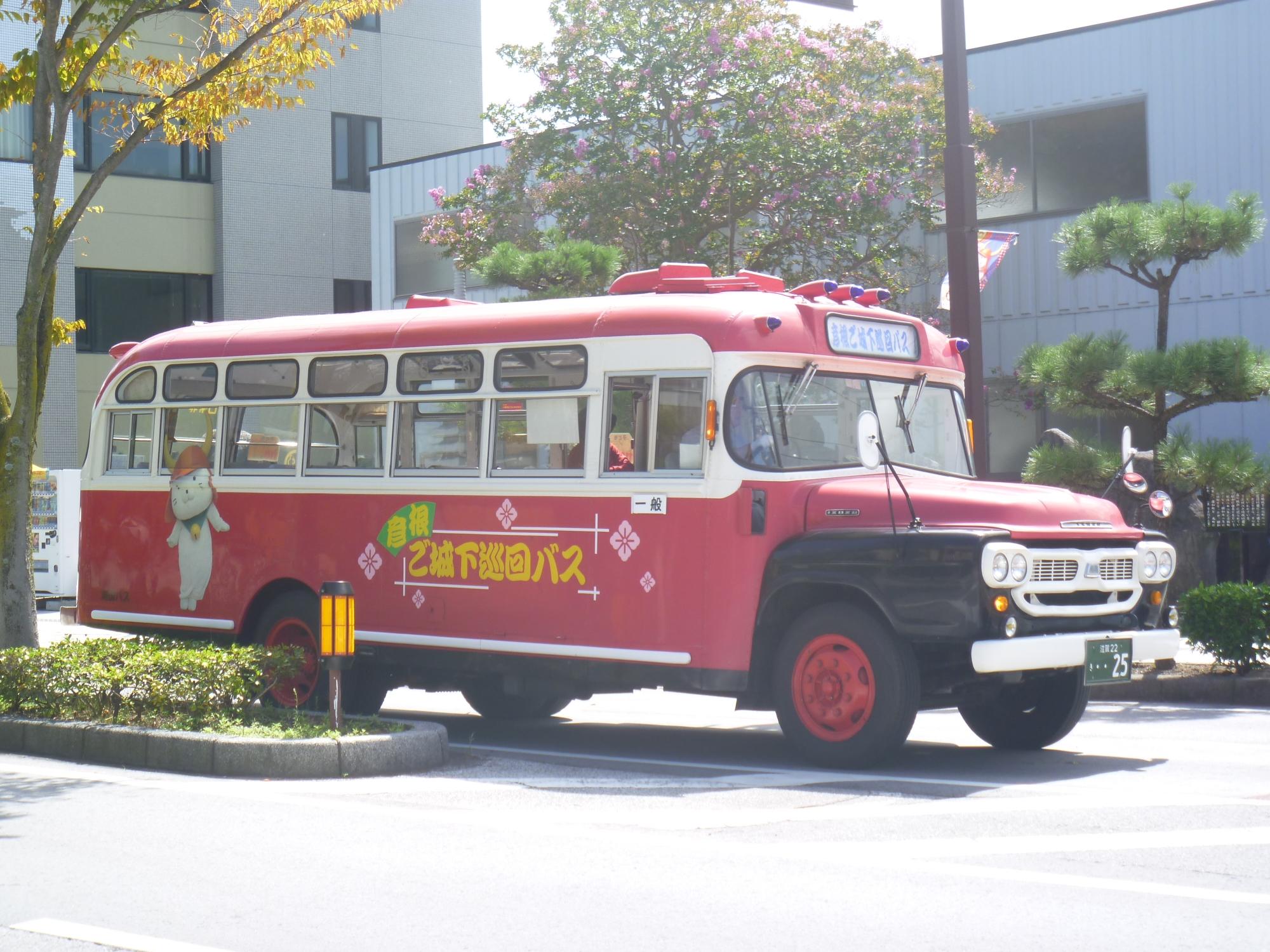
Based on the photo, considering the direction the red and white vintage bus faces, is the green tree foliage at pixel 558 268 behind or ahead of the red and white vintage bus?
behind

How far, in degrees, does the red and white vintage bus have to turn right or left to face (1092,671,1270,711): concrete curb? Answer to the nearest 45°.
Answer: approximately 90° to its left

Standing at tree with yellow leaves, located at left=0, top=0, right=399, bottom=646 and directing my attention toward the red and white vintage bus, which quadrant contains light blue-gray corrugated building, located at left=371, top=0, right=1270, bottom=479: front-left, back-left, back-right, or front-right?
front-left

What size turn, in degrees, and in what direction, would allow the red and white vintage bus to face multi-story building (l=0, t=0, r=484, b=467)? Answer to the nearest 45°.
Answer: approximately 135° to its left

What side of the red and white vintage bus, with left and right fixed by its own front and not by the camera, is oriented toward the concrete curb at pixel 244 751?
right

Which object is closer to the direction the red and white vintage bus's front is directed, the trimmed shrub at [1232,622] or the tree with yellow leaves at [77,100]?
the trimmed shrub

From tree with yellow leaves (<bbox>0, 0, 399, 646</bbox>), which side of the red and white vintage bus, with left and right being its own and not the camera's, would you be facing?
back

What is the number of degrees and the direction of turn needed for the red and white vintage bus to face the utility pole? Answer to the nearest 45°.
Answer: approximately 90° to its left
